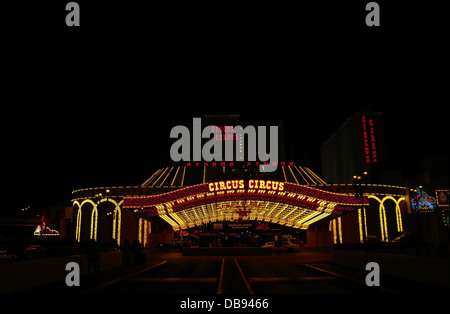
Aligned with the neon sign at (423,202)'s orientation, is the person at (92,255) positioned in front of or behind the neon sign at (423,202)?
in front

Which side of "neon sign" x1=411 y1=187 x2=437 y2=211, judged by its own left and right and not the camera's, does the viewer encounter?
front
